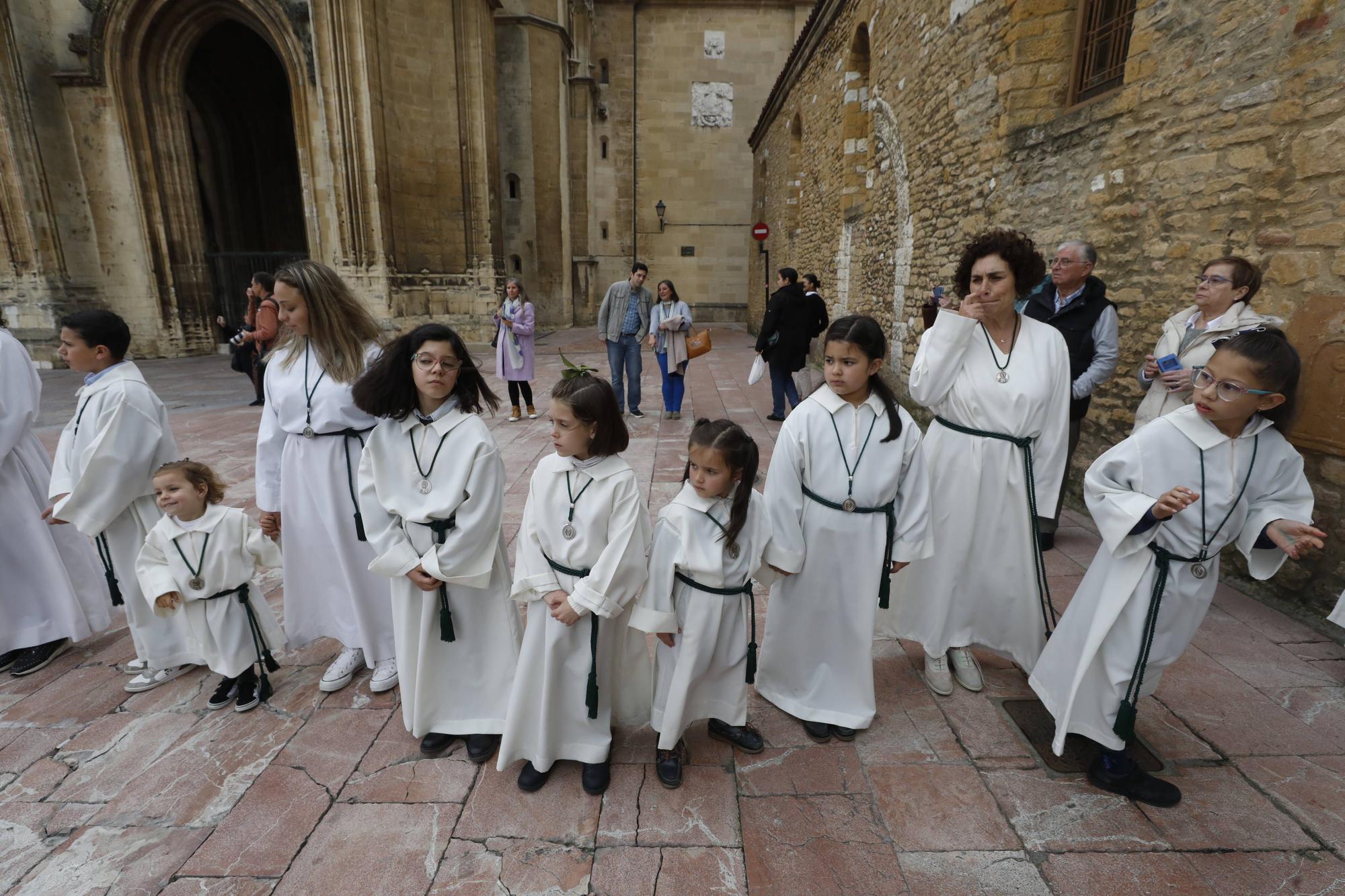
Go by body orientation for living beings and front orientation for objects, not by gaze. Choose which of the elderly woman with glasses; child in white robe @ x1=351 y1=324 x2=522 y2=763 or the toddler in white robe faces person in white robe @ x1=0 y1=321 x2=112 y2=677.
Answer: the elderly woman with glasses

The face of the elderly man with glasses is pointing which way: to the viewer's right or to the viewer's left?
to the viewer's left

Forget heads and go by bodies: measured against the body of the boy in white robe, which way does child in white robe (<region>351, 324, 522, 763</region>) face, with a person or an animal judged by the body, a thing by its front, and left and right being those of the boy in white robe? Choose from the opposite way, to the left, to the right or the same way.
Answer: to the left

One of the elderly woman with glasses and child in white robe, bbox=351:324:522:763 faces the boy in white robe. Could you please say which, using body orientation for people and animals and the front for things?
the elderly woman with glasses

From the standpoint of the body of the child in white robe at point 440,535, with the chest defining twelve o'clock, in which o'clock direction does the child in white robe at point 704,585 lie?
the child in white robe at point 704,585 is roughly at 10 o'clock from the child in white robe at point 440,535.

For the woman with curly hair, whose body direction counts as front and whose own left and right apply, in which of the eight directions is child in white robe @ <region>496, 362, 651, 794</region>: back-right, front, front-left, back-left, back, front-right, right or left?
front-right
